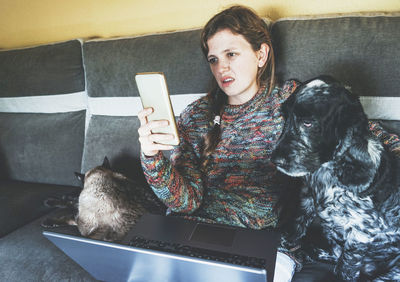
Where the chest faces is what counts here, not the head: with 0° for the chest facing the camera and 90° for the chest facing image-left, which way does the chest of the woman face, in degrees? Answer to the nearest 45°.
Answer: approximately 45°

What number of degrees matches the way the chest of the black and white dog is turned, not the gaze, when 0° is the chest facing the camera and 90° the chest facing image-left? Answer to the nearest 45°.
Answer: approximately 45°

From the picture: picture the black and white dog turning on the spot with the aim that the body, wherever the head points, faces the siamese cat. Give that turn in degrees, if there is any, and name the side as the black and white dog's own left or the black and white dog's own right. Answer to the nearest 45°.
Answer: approximately 45° to the black and white dog's own right

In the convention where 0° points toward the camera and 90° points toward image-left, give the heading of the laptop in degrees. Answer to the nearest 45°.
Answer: approximately 225°
